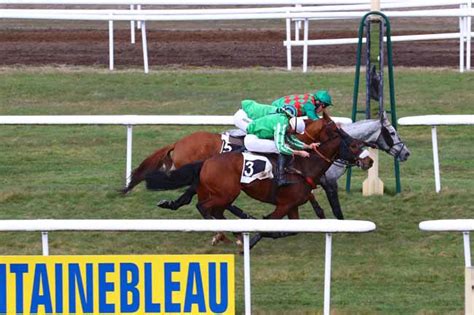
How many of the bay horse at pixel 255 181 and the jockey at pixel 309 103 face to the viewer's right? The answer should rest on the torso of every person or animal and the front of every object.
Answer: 2

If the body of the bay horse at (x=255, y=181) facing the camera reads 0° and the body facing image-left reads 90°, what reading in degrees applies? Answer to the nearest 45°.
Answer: approximately 270°

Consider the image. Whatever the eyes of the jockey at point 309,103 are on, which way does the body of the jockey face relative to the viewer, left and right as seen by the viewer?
facing to the right of the viewer

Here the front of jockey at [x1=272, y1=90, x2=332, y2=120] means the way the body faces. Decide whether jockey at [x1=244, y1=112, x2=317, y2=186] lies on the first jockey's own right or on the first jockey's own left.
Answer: on the first jockey's own right

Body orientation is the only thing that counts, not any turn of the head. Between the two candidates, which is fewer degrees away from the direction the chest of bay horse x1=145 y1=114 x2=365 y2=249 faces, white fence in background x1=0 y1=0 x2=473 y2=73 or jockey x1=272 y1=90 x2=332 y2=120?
the jockey

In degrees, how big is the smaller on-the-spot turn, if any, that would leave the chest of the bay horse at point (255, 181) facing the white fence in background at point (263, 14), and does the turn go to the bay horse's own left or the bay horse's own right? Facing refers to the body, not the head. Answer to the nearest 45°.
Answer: approximately 90° to the bay horse's own left

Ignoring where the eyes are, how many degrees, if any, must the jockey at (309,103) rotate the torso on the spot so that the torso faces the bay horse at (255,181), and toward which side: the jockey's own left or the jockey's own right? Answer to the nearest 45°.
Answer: approximately 135° to the jockey's own right

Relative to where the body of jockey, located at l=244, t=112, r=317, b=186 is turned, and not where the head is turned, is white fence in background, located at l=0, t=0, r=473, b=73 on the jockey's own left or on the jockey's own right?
on the jockey's own left
